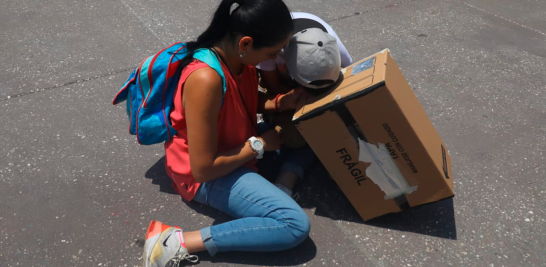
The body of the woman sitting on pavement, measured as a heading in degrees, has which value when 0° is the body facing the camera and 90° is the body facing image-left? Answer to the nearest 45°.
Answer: approximately 270°

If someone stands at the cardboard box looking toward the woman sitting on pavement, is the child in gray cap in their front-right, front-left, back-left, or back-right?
front-right

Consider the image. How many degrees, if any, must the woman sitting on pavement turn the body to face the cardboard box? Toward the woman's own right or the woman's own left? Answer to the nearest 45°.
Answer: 0° — they already face it

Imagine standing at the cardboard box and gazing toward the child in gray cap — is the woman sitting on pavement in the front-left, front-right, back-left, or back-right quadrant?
front-left

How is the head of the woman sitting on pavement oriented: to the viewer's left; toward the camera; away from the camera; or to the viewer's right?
to the viewer's right
